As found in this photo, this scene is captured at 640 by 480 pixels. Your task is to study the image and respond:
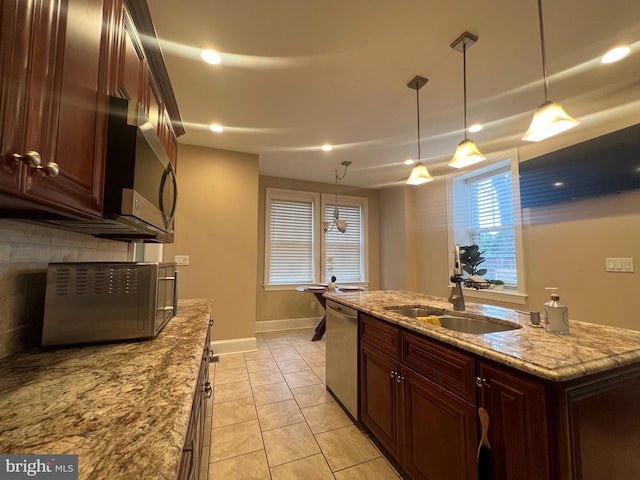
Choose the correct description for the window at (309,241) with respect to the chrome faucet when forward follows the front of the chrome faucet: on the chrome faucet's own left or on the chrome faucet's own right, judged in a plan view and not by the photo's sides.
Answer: on the chrome faucet's own right

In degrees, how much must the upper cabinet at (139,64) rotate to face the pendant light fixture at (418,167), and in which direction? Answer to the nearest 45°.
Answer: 0° — it already faces it

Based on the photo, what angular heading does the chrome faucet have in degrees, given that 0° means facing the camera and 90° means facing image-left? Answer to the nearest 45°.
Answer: approximately 45°

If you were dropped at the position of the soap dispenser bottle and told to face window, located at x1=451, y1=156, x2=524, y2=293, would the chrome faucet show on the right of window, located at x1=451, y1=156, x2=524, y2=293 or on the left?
left

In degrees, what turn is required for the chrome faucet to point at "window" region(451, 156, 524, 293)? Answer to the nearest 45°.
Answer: approximately 135° to its right

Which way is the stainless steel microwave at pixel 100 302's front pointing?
to the viewer's right

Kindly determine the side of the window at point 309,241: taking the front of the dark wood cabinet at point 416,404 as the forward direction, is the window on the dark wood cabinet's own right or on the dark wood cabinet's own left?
on the dark wood cabinet's own right

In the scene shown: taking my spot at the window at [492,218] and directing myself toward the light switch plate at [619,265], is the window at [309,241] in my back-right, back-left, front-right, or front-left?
back-right

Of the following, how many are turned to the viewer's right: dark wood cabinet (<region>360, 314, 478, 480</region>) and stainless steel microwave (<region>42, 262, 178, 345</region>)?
1

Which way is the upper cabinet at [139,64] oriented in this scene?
to the viewer's right
